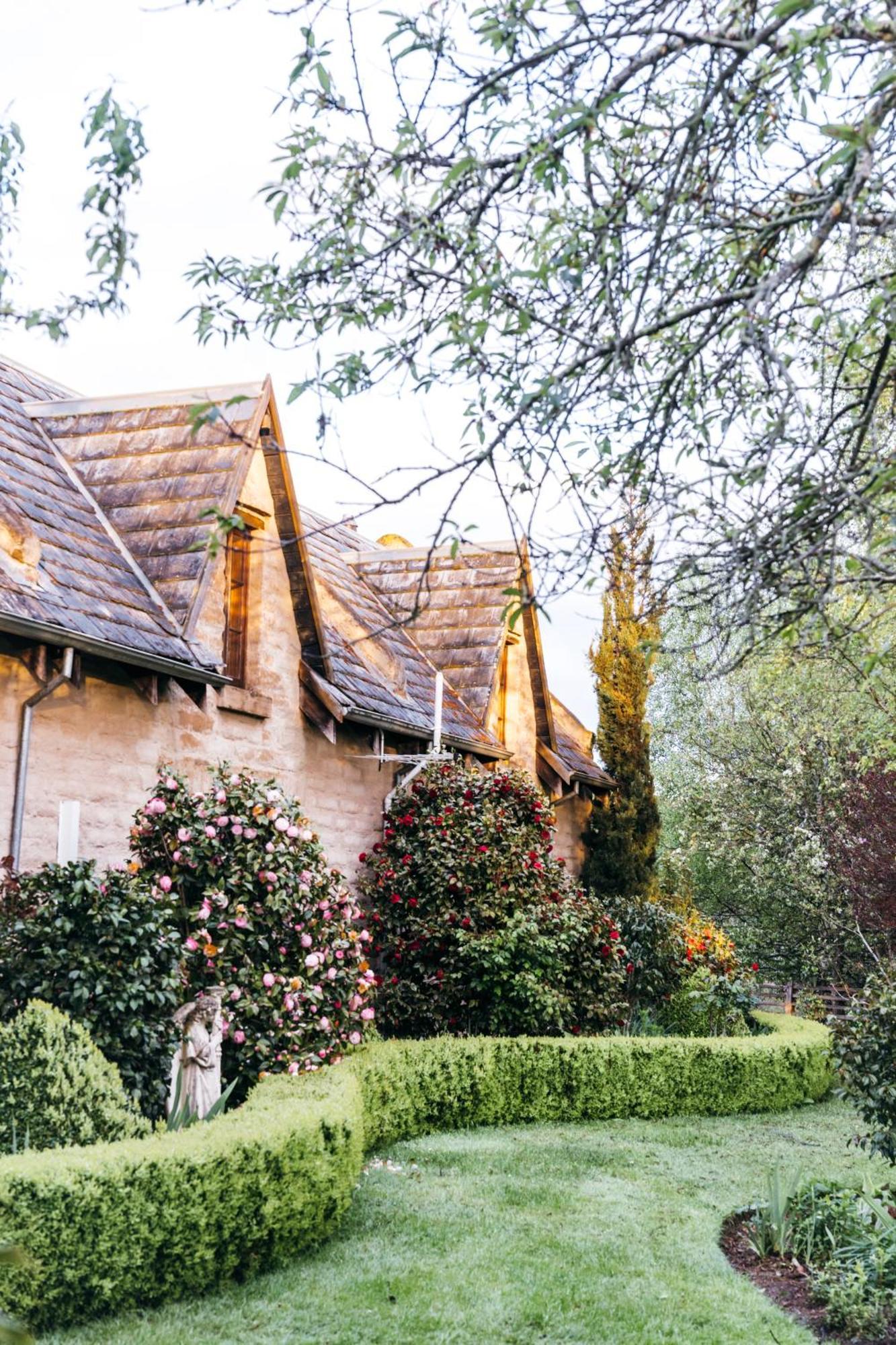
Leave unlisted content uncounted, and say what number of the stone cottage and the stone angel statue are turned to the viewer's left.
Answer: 0

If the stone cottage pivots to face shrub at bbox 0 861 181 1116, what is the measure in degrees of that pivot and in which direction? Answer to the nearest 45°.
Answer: approximately 45° to its right

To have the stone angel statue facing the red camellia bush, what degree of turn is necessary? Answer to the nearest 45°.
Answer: approximately 90° to its left

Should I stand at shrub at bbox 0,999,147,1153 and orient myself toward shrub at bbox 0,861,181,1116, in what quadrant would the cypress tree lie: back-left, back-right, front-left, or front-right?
front-right

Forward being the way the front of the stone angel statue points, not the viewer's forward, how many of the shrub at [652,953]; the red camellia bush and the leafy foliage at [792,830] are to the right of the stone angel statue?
0

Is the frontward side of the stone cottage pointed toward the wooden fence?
no

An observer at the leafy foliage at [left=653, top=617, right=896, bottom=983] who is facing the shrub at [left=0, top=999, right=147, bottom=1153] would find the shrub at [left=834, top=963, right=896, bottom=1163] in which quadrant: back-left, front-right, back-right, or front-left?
front-left

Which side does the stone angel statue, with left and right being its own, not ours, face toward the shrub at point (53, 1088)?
right

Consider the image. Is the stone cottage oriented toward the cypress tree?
no

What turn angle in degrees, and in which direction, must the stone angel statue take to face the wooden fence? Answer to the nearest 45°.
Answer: approximately 90° to its left

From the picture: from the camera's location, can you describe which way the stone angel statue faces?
facing the viewer and to the right of the viewer

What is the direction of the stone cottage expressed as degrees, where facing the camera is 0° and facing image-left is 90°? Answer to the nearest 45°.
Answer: approximately 315°

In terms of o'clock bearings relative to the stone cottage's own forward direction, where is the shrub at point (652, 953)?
The shrub is roughly at 9 o'clock from the stone cottage.

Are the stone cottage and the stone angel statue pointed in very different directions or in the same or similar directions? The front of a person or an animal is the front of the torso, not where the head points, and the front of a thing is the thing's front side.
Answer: same or similar directions
